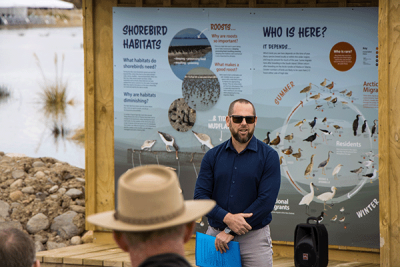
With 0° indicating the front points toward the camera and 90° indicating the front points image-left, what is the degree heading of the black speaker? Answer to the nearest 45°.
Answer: approximately 45°

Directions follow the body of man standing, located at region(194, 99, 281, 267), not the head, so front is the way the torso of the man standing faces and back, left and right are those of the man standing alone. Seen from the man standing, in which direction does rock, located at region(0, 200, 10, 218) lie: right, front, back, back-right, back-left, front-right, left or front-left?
back-right

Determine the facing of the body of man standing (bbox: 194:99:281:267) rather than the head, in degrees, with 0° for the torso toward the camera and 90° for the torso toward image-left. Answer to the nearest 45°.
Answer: approximately 0°

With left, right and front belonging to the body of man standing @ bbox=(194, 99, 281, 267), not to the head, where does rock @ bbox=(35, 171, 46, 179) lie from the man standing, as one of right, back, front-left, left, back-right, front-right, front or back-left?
back-right

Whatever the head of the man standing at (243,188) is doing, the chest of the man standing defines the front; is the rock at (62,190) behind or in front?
behind

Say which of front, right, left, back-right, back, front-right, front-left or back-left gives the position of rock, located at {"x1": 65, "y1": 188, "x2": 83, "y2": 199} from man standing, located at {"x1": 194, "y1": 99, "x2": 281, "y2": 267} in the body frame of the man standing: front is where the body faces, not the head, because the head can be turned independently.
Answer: back-right

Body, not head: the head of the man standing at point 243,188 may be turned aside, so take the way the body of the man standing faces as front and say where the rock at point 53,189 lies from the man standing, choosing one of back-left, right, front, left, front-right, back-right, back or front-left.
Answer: back-right

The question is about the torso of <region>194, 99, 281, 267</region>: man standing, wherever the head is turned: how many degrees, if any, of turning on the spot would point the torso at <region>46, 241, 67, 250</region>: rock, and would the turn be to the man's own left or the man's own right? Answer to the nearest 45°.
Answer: approximately 135° to the man's own right
